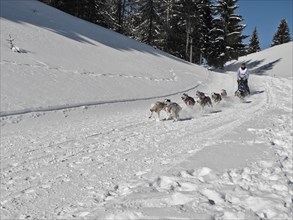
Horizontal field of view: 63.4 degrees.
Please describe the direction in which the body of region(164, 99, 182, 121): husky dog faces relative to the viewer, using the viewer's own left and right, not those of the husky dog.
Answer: facing the viewer and to the left of the viewer

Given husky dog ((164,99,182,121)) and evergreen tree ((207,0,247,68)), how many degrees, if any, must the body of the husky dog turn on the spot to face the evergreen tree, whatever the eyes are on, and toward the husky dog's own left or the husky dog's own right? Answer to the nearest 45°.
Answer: approximately 135° to the husky dog's own right

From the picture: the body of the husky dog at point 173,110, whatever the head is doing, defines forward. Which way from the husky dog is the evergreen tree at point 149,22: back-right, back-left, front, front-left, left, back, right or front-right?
back-right

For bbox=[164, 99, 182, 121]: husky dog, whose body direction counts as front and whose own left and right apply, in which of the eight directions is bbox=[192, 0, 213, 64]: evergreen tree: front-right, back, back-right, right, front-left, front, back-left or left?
back-right
